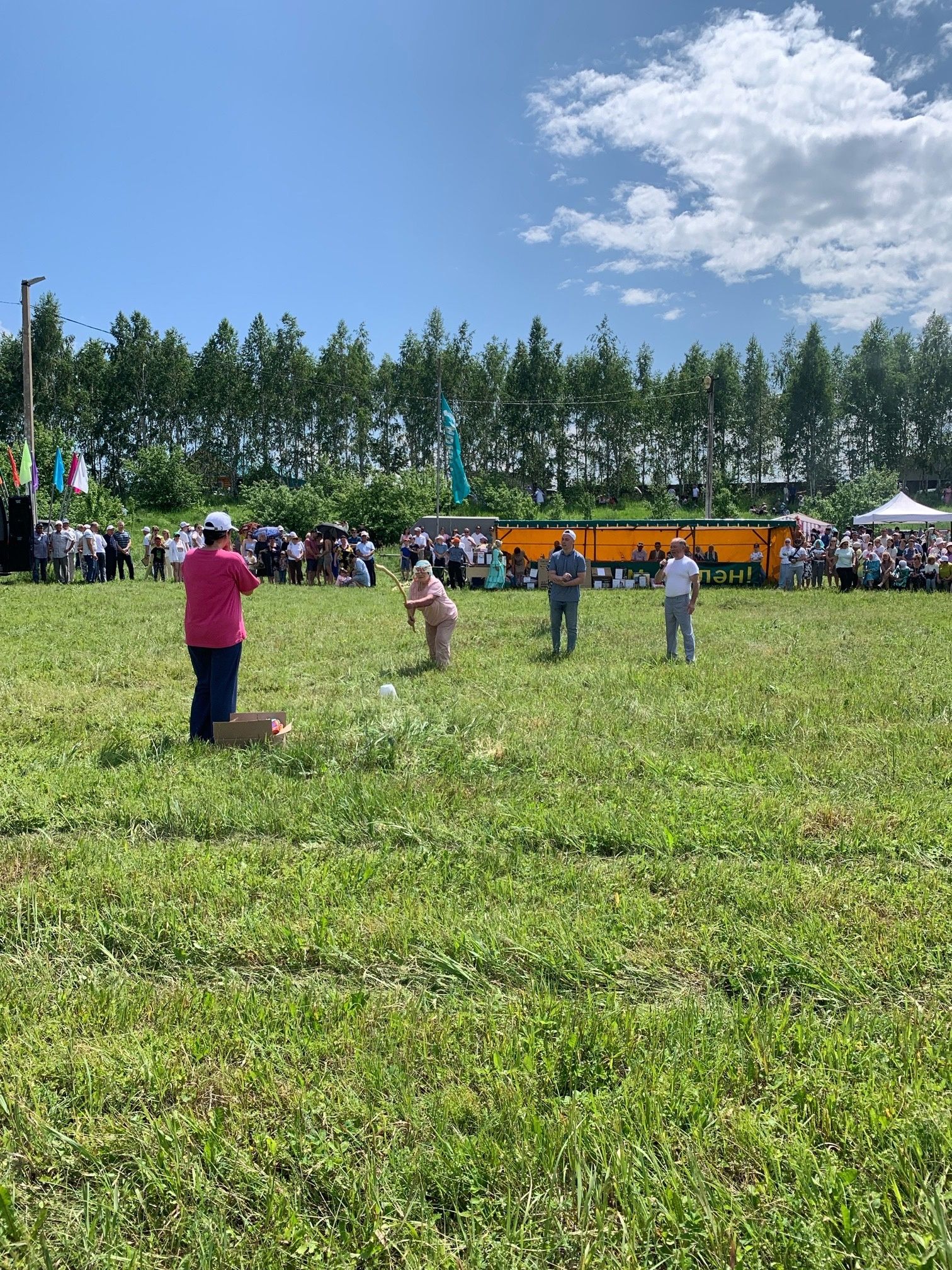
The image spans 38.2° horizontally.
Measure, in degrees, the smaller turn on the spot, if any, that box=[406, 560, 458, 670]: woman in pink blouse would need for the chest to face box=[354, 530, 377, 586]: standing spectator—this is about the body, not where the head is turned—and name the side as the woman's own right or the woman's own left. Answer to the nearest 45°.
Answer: approximately 135° to the woman's own right

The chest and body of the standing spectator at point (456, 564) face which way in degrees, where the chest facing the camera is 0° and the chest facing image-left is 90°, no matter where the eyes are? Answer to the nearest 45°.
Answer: approximately 0°
